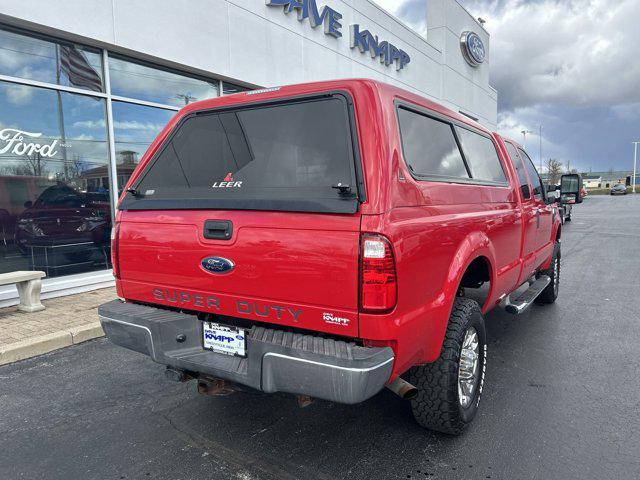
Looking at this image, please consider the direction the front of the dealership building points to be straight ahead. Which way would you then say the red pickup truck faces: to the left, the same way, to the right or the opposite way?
to the left

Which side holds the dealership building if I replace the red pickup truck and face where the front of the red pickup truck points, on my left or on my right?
on my left

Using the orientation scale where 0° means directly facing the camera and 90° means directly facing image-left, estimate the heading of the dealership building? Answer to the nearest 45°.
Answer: approximately 315°

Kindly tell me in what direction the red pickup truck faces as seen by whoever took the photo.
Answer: facing away from the viewer and to the right of the viewer

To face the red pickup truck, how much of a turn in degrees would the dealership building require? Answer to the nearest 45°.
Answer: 0° — it already faces it
